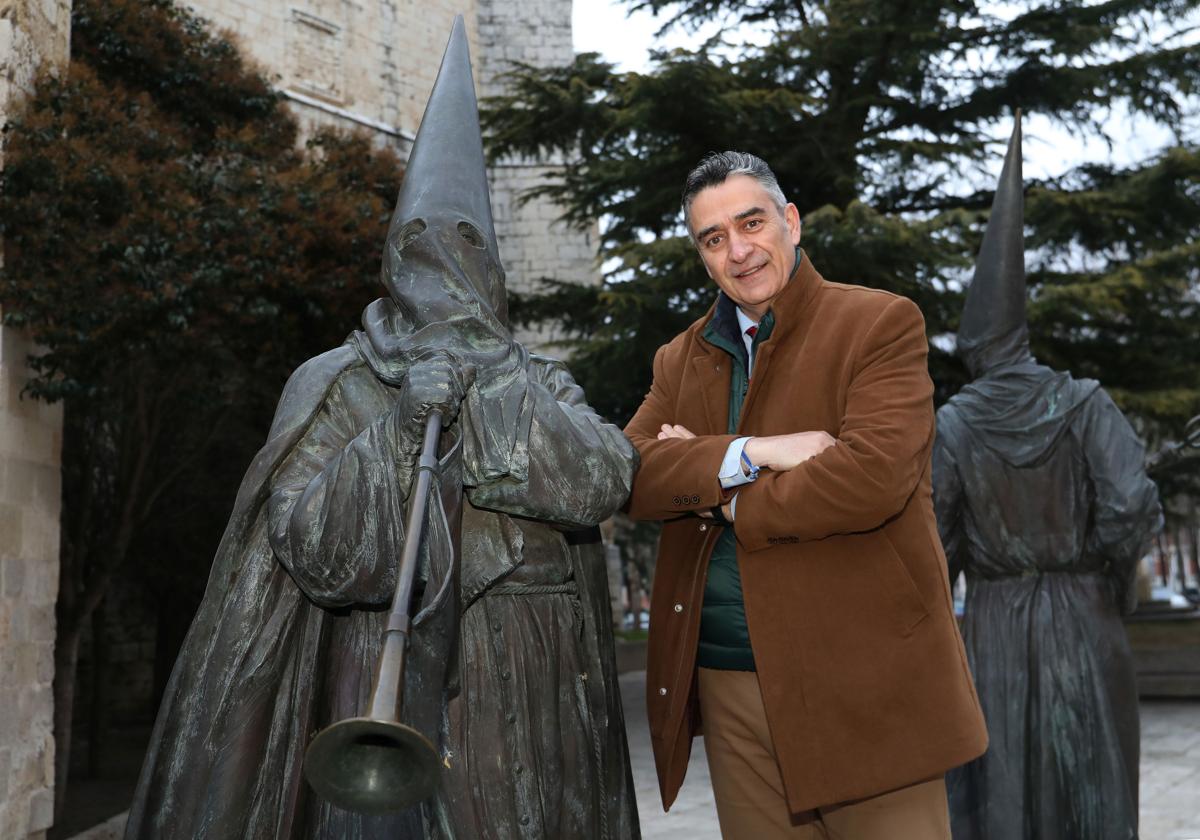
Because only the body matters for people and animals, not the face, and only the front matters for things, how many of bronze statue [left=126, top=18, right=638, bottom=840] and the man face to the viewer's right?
0

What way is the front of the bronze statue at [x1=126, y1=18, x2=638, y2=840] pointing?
toward the camera

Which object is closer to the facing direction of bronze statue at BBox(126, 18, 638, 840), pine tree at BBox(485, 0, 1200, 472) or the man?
the man

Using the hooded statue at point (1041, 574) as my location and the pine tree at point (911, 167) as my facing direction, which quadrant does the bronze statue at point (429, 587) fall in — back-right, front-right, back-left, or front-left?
back-left

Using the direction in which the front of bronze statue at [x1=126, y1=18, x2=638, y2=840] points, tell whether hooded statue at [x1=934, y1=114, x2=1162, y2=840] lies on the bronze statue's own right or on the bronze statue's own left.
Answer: on the bronze statue's own left

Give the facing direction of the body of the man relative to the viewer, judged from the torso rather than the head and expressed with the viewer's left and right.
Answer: facing the viewer and to the left of the viewer

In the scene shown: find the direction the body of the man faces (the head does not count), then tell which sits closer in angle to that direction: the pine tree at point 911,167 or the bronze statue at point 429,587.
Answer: the bronze statue

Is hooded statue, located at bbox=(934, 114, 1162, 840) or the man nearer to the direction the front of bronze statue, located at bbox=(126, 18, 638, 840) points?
the man

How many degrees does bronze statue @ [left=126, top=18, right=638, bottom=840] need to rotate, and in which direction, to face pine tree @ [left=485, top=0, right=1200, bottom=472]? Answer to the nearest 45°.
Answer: approximately 135° to its left

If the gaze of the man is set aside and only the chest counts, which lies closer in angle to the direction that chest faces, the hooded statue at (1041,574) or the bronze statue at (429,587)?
the bronze statue

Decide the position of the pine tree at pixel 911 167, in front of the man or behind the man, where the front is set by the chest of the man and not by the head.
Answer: behind

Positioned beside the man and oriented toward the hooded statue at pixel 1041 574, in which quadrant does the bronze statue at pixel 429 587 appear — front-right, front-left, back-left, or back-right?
back-left
